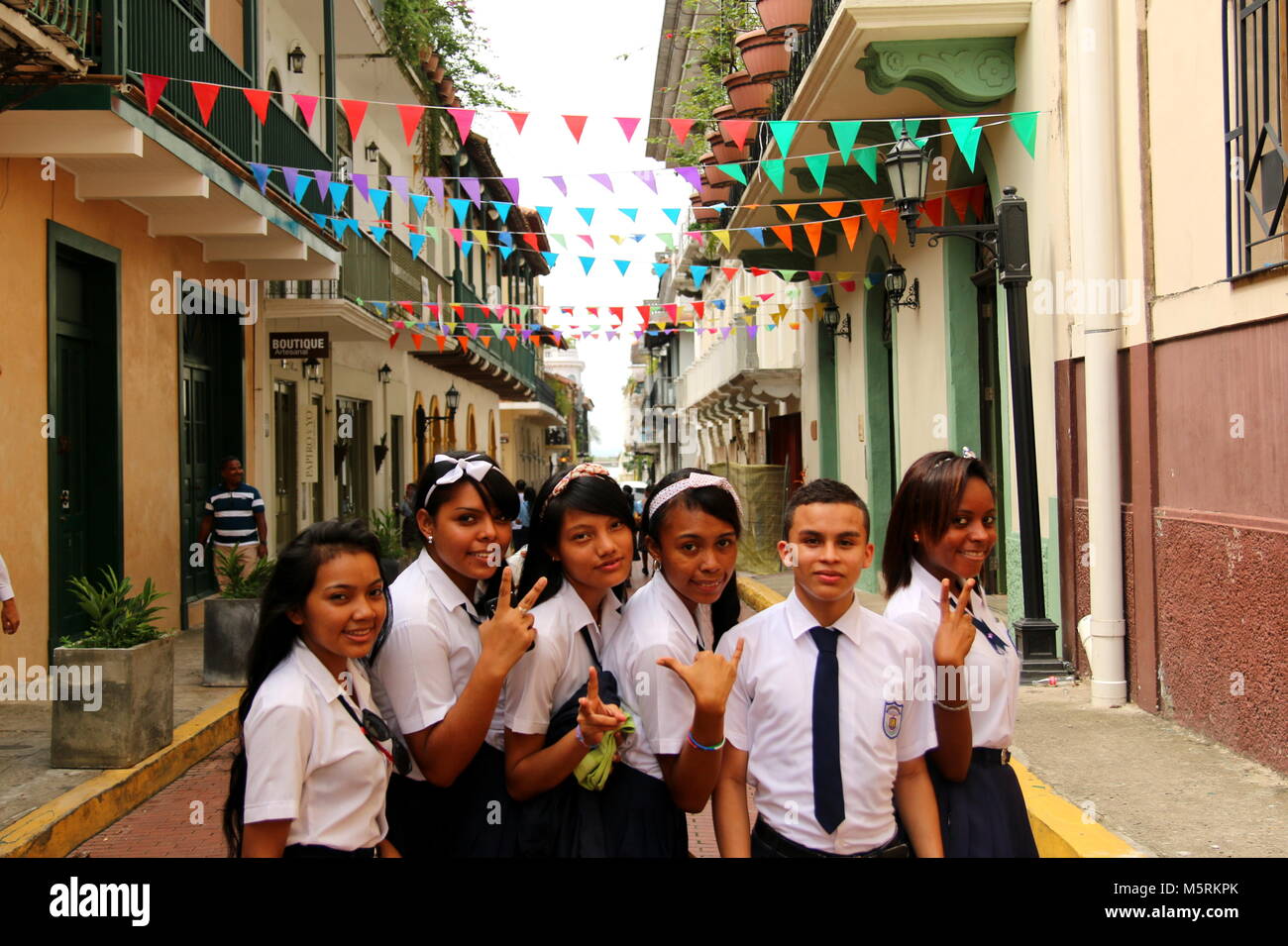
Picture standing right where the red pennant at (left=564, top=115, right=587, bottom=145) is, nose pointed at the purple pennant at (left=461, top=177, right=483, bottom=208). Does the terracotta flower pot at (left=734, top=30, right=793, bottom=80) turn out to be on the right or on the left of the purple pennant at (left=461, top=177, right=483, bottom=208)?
right

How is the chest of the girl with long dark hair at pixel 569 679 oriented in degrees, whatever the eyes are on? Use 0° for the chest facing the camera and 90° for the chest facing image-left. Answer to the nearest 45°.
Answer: approximately 315°

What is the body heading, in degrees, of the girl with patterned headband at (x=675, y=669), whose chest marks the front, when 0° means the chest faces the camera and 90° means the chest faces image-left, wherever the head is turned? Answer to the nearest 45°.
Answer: approximately 315°

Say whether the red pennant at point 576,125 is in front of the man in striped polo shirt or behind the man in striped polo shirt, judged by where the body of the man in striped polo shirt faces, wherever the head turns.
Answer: in front

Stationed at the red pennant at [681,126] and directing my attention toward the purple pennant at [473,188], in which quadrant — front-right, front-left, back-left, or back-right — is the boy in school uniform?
back-left

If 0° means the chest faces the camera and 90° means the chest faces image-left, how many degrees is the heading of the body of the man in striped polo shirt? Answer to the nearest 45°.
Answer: approximately 0°

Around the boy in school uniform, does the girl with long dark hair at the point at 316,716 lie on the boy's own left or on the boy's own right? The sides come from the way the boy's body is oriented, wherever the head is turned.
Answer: on the boy's own right

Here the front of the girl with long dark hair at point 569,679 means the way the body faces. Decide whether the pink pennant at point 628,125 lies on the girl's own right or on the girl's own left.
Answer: on the girl's own left

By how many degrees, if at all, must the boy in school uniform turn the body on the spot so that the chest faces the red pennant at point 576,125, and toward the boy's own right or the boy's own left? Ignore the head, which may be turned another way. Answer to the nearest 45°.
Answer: approximately 180°
